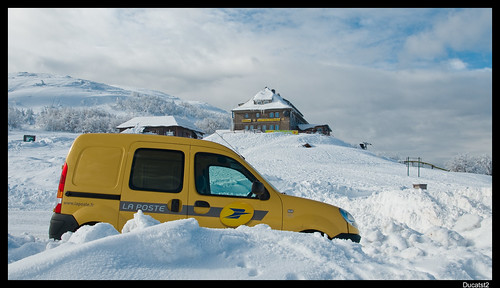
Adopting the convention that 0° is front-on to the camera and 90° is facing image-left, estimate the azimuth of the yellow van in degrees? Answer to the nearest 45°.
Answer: approximately 270°

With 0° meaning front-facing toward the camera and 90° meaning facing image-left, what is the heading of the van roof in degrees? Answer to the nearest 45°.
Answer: approximately 270°
